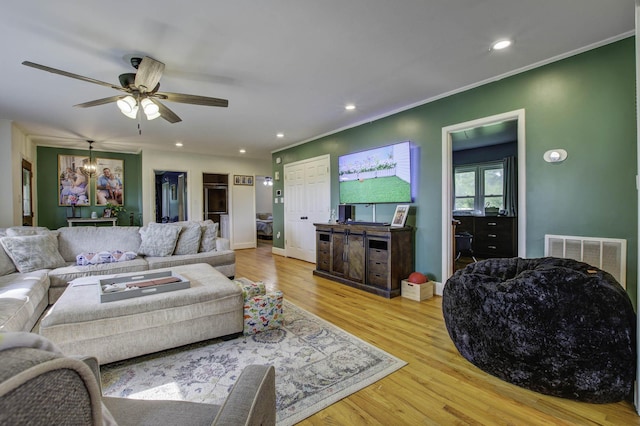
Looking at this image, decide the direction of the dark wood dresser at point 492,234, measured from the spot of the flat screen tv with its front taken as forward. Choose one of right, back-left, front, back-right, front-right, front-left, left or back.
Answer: back

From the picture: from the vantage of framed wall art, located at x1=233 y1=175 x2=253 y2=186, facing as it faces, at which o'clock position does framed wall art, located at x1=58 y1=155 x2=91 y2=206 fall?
framed wall art, located at x1=58 y1=155 x2=91 y2=206 is roughly at 3 o'clock from framed wall art, located at x1=233 y1=175 x2=253 y2=186.

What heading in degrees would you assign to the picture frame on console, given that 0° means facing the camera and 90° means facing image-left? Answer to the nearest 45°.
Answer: approximately 45°

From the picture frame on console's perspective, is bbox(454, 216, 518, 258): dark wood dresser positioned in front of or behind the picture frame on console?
behind

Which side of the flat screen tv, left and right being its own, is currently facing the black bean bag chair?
left

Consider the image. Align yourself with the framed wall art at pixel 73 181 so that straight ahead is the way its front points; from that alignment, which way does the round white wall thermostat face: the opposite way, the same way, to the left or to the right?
to the right

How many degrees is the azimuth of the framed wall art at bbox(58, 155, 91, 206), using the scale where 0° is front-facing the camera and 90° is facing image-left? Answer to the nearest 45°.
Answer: approximately 0°

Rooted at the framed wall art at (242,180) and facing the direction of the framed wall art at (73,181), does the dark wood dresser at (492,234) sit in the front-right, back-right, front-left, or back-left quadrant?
back-left

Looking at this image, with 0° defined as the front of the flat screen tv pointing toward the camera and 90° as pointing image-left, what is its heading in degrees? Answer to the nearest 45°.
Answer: approximately 45°

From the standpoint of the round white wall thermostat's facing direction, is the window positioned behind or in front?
behind
